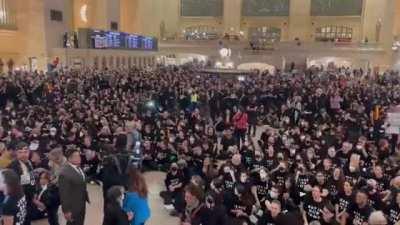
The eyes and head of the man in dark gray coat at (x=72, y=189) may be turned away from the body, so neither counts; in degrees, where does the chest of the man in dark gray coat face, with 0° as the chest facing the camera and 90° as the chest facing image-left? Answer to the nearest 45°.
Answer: approximately 315°

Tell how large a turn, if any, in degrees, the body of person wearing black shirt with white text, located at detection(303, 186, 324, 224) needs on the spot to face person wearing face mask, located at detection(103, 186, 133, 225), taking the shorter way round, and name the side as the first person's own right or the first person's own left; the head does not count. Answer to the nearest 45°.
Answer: approximately 45° to the first person's own right

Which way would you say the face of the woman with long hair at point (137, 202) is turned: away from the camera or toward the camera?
away from the camera

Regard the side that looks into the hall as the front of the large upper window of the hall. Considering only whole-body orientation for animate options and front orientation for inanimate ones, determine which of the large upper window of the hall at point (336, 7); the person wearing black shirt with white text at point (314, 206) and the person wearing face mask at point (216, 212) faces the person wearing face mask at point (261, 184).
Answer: the large upper window of the hall

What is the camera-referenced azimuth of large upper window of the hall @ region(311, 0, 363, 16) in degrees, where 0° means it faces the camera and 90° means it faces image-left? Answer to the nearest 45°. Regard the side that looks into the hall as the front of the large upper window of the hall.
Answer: approximately 0°

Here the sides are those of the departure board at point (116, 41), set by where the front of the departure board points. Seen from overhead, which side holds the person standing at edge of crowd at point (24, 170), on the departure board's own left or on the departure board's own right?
on the departure board's own right

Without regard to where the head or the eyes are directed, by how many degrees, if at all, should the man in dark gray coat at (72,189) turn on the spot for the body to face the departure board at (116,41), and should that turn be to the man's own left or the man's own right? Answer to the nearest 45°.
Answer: approximately 135° to the man's own left

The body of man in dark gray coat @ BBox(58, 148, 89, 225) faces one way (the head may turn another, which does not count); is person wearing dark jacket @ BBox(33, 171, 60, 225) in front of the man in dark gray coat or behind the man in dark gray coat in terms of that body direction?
behind

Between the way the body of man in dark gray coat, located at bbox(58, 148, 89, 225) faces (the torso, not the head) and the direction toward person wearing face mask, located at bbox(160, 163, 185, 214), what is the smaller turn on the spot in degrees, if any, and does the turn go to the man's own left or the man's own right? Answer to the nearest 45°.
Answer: approximately 90° to the man's own left

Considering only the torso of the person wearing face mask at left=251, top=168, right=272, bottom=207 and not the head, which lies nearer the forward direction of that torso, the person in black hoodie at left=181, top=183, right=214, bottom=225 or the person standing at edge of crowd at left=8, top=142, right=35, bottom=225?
the person in black hoodie
